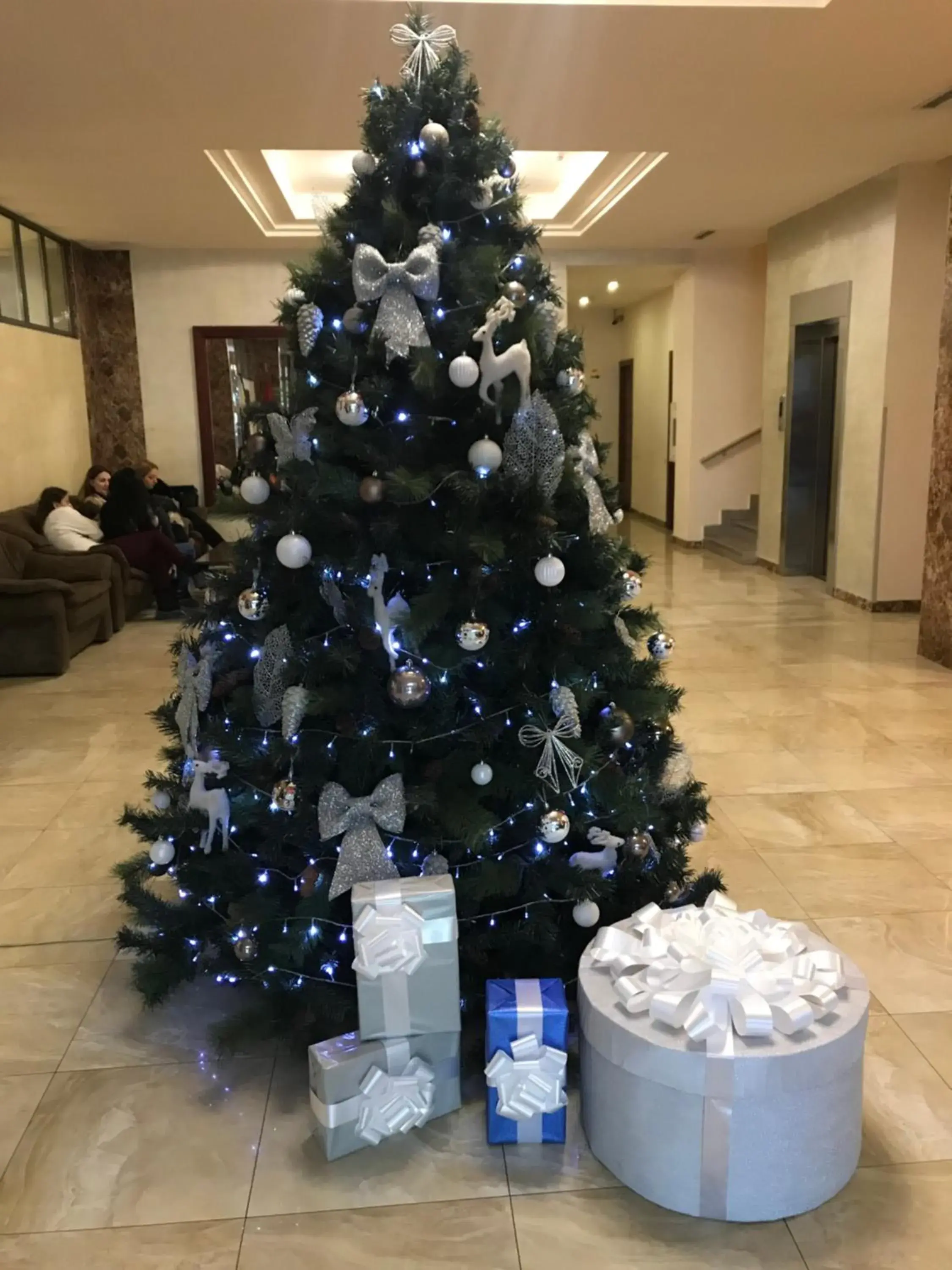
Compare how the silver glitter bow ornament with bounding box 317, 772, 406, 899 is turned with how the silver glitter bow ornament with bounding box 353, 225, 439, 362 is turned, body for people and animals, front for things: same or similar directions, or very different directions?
same or similar directions

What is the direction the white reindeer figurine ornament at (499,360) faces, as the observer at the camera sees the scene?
facing to the left of the viewer

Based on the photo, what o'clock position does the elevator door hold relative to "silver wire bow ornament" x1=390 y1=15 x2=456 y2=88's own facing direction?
The elevator door is roughly at 7 o'clock from the silver wire bow ornament.

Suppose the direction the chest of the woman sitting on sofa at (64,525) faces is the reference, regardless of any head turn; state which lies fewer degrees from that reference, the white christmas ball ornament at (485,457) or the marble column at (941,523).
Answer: the marble column

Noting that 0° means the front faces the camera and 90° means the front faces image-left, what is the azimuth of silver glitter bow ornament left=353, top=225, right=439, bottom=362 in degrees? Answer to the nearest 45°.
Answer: approximately 0°

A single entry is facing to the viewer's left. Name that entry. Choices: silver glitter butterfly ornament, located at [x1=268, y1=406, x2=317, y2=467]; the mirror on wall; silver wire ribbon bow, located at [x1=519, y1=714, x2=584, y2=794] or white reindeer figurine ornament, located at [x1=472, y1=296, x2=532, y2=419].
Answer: the white reindeer figurine ornament

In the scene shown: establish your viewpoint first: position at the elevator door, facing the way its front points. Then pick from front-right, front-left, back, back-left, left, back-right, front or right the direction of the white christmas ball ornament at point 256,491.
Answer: front-left

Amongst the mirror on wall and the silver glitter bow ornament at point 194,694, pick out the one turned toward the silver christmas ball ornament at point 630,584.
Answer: the mirror on wall

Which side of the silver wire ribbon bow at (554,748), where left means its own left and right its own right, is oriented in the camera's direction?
front

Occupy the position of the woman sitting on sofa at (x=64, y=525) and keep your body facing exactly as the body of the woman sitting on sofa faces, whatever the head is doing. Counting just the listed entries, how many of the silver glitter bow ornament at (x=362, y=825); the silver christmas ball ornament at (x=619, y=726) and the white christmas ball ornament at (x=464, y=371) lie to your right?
3

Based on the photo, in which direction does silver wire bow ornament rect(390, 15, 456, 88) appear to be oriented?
toward the camera

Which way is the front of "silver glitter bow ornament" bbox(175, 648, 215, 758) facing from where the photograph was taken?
facing the viewer and to the left of the viewer

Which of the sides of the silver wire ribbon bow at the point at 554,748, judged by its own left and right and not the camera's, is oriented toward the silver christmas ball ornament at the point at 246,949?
right
